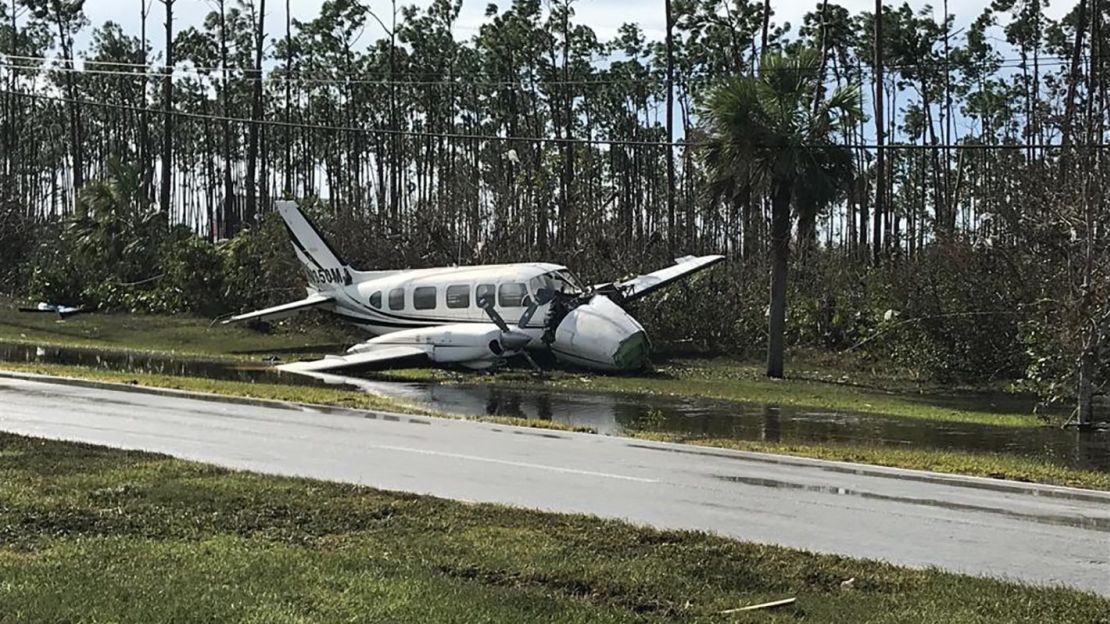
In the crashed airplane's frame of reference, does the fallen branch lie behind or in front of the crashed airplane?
in front

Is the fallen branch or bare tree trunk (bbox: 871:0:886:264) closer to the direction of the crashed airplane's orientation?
the fallen branch

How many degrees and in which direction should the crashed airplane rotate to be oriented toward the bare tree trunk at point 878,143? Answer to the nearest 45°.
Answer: approximately 90° to its left

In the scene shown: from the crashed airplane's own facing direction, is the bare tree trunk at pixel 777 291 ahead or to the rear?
ahead

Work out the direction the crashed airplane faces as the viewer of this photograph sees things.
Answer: facing the viewer and to the right of the viewer

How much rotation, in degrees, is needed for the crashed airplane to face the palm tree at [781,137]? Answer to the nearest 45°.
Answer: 0° — it already faces it
